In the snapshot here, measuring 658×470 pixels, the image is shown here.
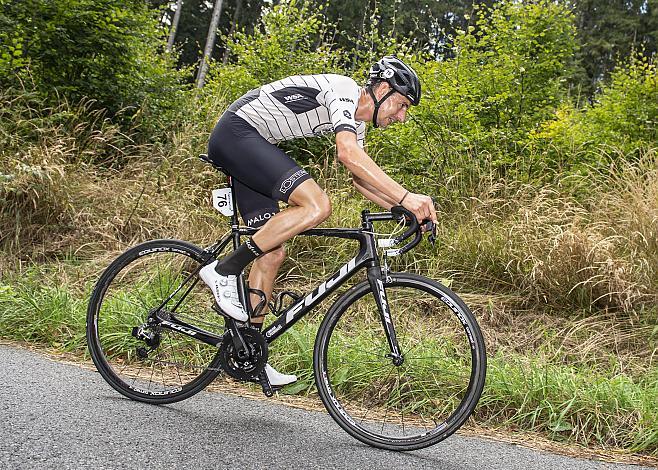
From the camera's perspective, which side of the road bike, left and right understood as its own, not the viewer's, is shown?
right

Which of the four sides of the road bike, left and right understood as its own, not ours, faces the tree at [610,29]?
left

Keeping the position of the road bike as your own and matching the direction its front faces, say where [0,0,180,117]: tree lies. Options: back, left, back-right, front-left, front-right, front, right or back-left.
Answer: back-left

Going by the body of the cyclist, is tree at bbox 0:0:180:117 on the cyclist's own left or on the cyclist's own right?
on the cyclist's own left

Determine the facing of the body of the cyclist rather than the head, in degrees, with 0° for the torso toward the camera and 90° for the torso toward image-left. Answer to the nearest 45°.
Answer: approximately 270°

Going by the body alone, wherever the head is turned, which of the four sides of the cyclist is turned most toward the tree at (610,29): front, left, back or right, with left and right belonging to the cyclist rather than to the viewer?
left
